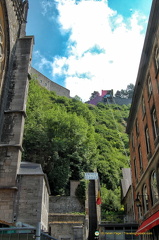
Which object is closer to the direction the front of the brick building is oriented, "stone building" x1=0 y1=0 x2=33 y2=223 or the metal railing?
the stone building

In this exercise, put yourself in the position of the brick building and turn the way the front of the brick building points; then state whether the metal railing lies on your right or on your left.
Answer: on your left

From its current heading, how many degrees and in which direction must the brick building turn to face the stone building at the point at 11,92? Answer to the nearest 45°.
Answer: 0° — it already faces it

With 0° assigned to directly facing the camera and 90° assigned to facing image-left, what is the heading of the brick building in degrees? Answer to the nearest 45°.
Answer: approximately 90°
